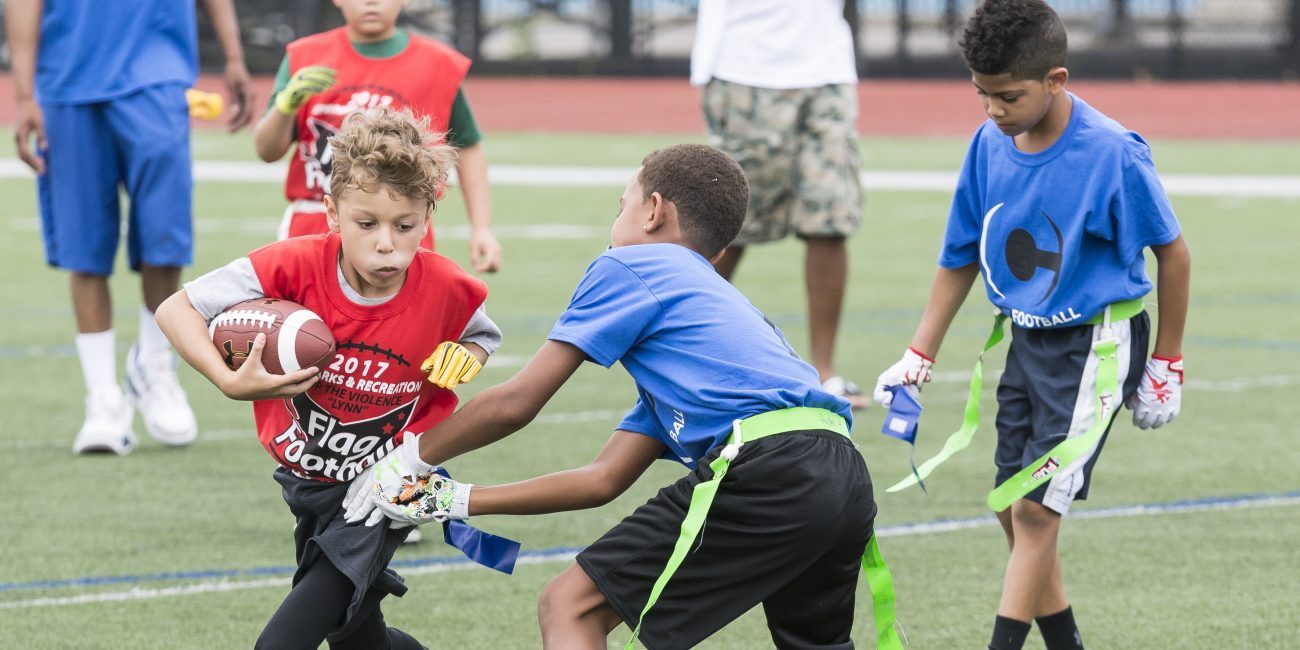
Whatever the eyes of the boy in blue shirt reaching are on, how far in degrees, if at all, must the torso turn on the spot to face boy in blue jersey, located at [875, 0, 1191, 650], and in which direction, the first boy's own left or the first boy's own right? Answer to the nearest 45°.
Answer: approximately 135° to the first boy's own right

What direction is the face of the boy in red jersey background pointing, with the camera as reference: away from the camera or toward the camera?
toward the camera

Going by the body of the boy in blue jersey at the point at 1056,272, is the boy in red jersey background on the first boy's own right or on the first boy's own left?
on the first boy's own right

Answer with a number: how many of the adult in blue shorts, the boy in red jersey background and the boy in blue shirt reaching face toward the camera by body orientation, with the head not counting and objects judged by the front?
2

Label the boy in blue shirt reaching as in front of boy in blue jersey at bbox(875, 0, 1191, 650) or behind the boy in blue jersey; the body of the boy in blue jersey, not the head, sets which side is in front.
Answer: in front

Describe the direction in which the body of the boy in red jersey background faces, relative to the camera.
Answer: toward the camera

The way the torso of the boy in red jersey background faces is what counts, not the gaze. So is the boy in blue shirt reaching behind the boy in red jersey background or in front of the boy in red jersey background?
in front

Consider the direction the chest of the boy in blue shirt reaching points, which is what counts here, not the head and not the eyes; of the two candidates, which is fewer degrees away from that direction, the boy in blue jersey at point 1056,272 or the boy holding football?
the boy holding football

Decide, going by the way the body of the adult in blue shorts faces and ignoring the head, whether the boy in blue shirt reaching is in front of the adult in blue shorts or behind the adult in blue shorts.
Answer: in front

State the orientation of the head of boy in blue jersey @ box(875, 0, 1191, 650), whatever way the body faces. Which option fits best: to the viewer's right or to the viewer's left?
to the viewer's left

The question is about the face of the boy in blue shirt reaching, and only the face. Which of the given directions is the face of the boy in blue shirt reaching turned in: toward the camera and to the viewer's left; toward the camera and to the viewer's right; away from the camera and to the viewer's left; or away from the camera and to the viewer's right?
away from the camera and to the viewer's left

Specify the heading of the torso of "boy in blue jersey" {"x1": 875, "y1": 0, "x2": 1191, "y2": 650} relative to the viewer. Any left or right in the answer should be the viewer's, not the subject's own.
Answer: facing the viewer and to the left of the viewer

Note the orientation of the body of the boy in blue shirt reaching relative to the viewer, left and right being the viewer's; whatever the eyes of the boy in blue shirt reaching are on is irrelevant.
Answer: facing to the left of the viewer

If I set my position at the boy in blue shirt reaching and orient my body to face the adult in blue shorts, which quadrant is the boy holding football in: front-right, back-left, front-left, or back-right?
front-left

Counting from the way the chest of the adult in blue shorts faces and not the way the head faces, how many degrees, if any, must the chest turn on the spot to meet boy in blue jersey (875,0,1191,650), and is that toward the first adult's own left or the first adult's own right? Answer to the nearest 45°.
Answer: approximately 45° to the first adult's own left

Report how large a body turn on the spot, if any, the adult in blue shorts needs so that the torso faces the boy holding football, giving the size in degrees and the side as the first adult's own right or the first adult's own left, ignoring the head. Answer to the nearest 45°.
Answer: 0° — they already face them

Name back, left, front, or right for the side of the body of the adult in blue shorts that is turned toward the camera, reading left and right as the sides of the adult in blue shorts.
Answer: front
